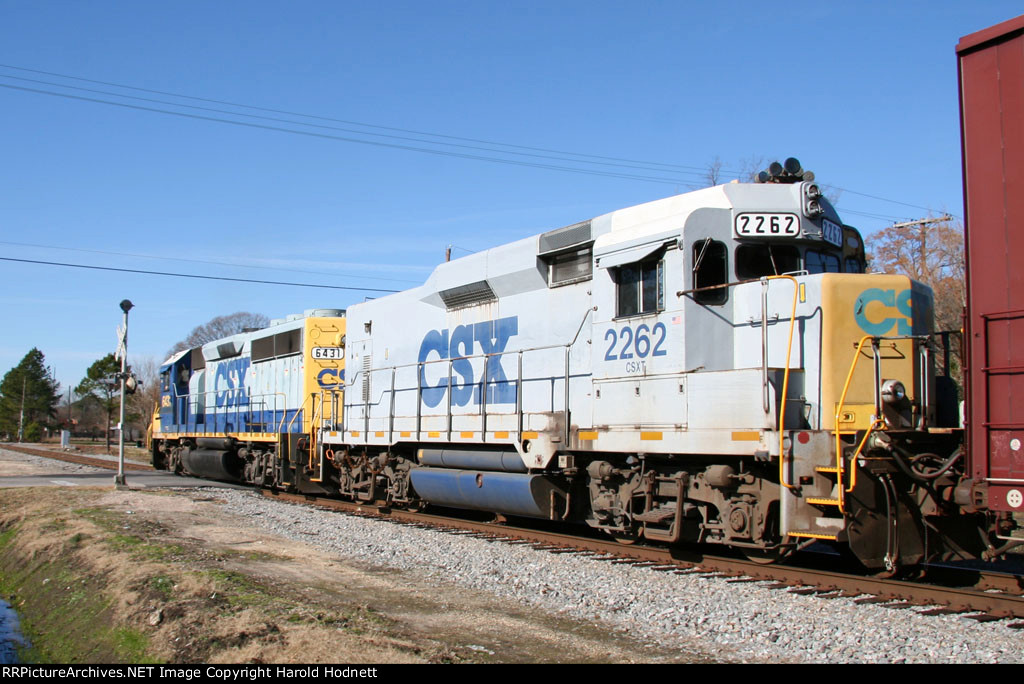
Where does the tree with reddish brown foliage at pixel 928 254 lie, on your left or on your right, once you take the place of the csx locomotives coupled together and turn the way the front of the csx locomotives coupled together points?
on your left

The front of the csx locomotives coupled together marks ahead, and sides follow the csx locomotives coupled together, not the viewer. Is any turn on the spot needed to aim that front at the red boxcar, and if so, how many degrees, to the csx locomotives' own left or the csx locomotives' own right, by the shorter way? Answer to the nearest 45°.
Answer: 0° — it already faces it

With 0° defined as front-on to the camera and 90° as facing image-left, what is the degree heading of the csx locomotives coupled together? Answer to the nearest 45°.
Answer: approximately 315°
